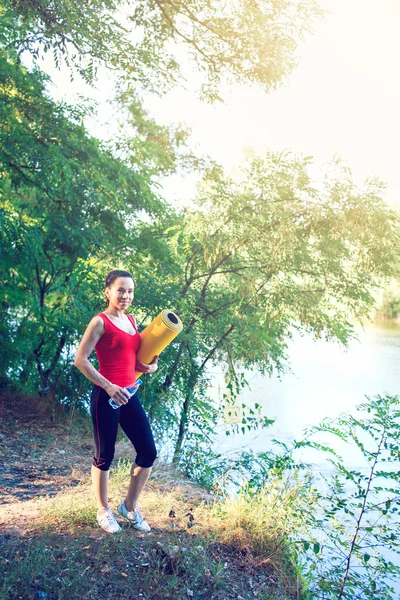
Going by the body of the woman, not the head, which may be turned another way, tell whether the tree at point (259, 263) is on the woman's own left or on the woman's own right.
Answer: on the woman's own left

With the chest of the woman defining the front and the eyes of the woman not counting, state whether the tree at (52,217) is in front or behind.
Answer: behind

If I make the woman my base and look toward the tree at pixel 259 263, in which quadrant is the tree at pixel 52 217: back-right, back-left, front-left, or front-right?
front-left
